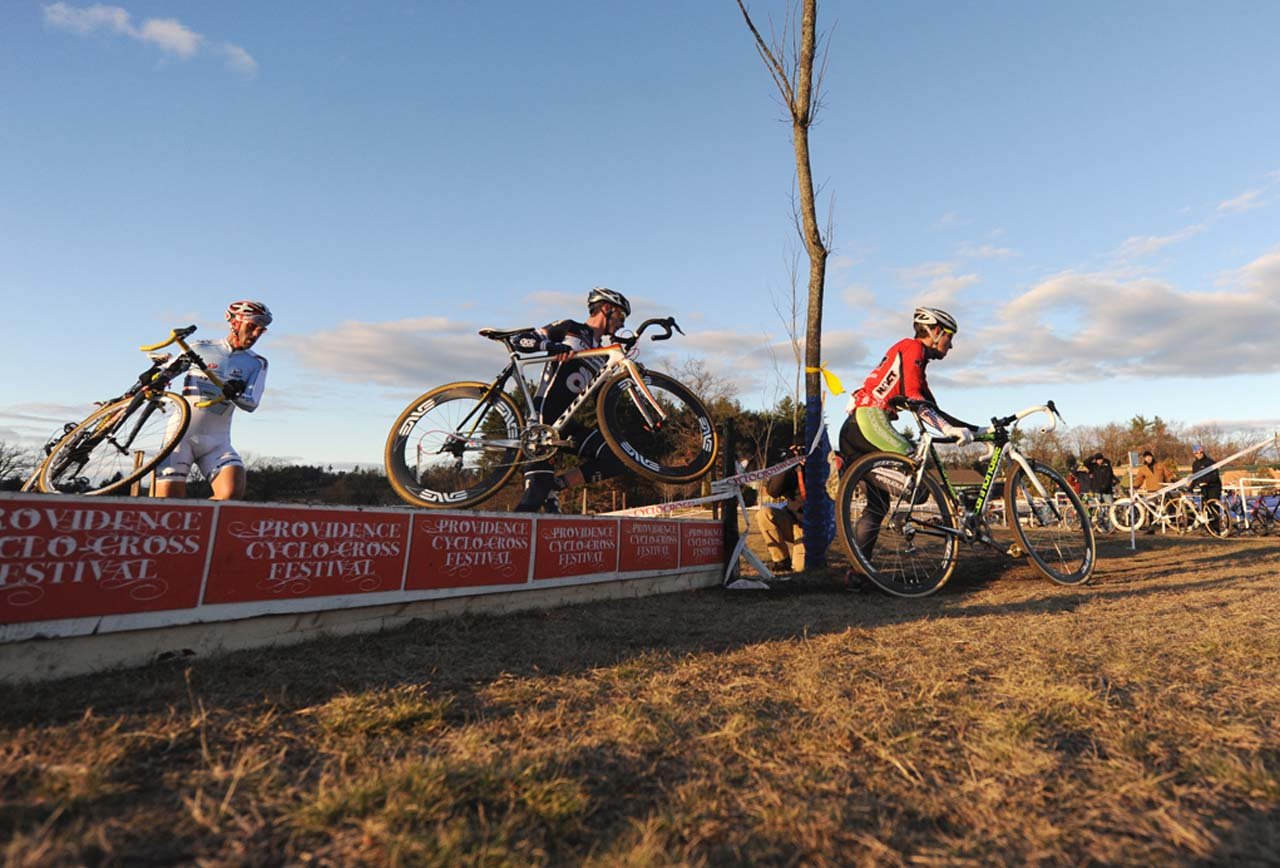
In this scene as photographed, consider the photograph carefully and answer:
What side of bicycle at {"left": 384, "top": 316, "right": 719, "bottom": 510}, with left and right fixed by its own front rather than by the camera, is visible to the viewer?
right

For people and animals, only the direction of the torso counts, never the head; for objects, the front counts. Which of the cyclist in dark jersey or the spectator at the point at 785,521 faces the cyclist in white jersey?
the spectator

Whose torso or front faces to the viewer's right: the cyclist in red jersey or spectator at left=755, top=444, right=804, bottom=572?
the cyclist in red jersey

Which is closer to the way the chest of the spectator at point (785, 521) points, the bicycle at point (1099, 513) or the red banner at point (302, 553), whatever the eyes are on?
the red banner

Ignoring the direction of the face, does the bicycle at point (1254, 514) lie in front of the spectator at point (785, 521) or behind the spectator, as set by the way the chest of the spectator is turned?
behind

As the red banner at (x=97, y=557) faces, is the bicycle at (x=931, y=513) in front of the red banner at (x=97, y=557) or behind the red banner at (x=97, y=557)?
in front

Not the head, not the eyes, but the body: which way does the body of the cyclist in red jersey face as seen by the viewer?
to the viewer's right

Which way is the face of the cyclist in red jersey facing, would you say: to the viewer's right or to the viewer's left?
to the viewer's right

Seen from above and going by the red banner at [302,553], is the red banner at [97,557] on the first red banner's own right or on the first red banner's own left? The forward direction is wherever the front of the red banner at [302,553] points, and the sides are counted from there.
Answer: on the first red banner's own right

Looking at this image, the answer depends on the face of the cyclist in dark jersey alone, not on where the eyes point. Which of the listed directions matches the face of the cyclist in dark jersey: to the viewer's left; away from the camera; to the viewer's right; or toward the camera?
to the viewer's right

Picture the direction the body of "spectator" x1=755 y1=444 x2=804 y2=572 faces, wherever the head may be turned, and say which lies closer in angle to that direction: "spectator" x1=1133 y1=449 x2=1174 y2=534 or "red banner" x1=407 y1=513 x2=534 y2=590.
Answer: the red banner

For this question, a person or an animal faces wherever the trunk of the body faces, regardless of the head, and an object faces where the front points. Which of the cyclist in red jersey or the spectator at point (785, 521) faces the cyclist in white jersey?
the spectator

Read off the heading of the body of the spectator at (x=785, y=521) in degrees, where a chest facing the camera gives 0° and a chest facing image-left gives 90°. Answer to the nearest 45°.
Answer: approximately 45°

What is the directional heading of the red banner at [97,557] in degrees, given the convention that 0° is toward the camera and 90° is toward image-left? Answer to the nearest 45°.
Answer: approximately 315°
